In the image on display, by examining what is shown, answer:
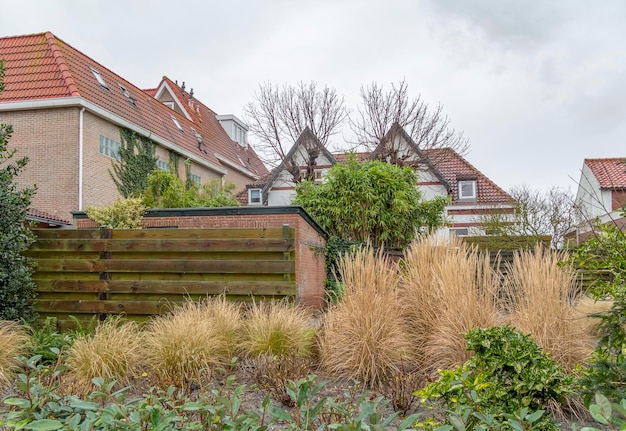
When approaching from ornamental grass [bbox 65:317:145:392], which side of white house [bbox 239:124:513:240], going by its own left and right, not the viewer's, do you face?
front

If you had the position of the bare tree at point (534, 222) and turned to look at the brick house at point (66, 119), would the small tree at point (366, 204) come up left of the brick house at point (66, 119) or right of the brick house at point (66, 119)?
left

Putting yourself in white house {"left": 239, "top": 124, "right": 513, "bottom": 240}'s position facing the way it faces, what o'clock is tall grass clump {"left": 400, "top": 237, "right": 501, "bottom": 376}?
The tall grass clump is roughly at 12 o'clock from the white house.

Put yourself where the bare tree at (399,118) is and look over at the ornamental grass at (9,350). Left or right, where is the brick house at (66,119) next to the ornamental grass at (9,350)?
right

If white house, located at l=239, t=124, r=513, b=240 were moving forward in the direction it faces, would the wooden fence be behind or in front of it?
in front

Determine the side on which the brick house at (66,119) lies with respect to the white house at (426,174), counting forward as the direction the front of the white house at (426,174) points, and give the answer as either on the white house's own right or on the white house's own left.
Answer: on the white house's own right

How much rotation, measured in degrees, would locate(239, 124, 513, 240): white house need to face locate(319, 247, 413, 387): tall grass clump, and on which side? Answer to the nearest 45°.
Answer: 0° — it already faces it

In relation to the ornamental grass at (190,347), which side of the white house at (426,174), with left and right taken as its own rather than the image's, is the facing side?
front

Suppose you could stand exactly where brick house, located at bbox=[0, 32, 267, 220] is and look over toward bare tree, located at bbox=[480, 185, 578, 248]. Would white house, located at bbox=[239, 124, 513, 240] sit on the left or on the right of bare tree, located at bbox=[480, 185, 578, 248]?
left

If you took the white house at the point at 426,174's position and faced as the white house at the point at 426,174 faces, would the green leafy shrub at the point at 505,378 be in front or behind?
in front

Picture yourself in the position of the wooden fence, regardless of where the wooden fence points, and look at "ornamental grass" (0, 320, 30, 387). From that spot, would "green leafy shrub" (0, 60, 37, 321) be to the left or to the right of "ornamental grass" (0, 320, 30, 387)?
right

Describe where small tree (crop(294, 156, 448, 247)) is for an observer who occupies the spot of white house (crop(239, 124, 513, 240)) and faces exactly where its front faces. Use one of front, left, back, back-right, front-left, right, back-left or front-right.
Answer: front

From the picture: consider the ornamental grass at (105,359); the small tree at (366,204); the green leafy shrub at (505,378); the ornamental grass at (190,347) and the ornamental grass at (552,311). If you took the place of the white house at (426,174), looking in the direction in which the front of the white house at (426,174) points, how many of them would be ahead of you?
5

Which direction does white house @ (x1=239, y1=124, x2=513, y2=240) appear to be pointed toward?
toward the camera

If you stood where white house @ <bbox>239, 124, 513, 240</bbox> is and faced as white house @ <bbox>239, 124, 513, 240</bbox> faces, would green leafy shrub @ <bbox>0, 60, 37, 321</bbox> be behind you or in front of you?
in front
